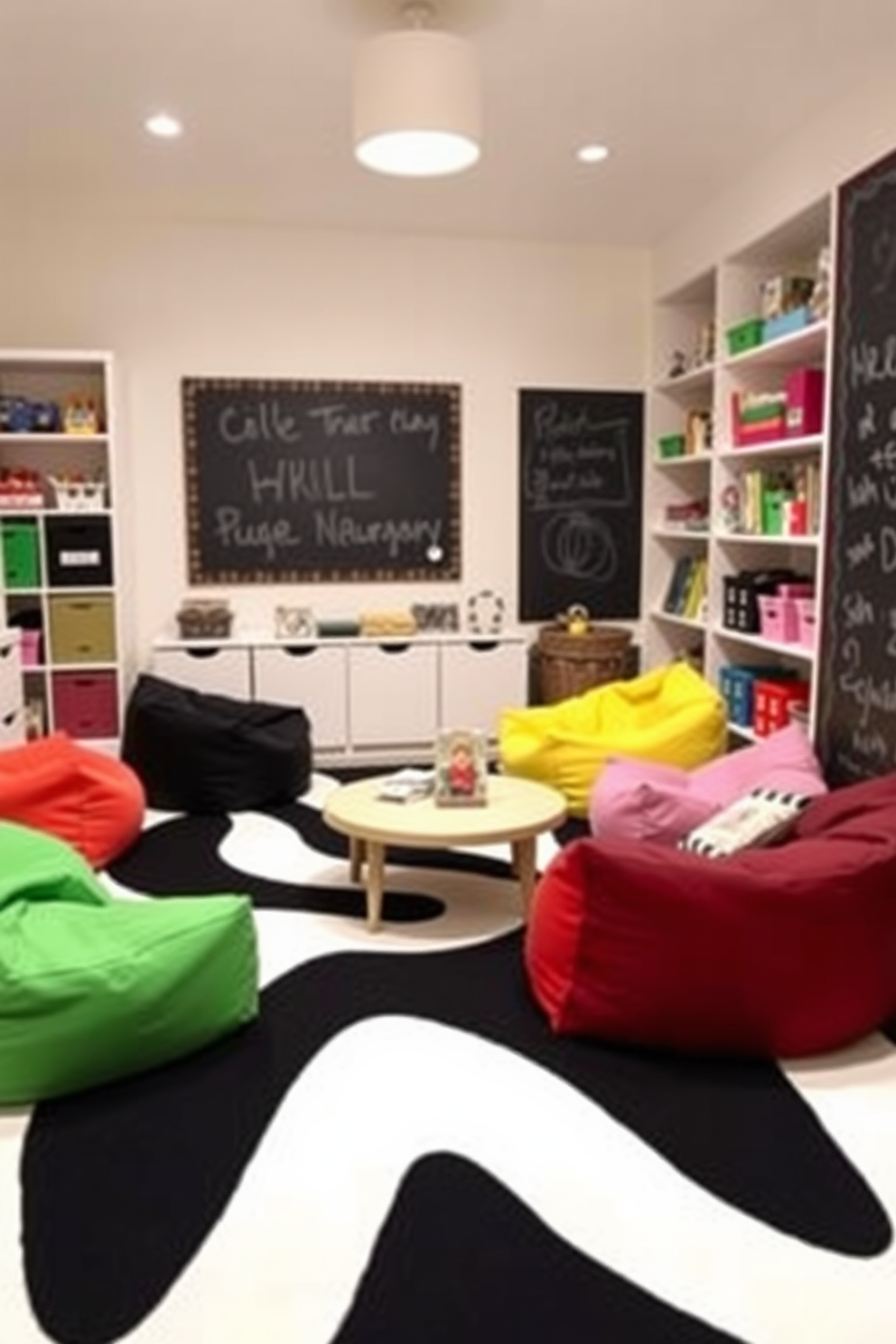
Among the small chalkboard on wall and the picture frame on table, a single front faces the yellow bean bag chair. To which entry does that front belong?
the small chalkboard on wall

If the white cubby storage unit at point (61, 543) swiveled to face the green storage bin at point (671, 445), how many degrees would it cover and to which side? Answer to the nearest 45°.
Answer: approximately 90° to its left

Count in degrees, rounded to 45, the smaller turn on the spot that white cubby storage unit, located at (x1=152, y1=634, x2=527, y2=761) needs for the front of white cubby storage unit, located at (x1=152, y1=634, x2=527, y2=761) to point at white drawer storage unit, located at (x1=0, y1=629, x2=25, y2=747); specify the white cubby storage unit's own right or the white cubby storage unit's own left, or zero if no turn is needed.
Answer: approximately 90° to the white cubby storage unit's own right

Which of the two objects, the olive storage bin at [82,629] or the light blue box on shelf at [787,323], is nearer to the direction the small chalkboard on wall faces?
the light blue box on shelf

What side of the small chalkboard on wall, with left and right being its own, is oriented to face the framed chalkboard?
right

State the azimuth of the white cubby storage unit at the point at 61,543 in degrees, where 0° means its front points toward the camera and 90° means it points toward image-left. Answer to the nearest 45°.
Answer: approximately 0°

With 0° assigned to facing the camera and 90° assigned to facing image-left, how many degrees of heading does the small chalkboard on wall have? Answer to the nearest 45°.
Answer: approximately 0°

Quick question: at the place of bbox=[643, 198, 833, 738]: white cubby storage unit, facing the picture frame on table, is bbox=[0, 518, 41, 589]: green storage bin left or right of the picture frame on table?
right

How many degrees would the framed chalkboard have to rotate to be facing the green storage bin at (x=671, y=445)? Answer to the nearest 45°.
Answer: approximately 90° to its left

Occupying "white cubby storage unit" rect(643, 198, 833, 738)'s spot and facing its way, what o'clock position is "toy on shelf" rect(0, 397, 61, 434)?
The toy on shelf is roughly at 1 o'clock from the white cubby storage unit.

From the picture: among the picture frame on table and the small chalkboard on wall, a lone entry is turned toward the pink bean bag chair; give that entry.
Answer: the small chalkboard on wall
